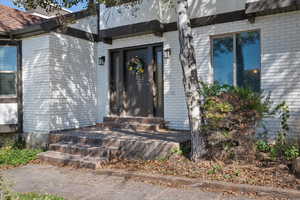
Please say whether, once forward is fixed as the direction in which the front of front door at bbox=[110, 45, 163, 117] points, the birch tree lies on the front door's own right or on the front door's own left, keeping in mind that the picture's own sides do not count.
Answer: on the front door's own left

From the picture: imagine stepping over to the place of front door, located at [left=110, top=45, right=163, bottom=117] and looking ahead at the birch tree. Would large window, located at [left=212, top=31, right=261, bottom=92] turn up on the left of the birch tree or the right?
left

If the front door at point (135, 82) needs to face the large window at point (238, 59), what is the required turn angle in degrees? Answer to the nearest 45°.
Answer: approximately 90° to its left

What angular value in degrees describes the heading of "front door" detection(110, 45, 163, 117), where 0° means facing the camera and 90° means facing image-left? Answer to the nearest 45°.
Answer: approximately 45°

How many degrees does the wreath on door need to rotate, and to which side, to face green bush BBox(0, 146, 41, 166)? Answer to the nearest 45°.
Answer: approximately 45° to its right

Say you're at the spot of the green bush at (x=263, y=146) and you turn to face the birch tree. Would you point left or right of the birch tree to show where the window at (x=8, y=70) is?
right

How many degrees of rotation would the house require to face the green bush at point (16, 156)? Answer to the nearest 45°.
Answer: approximately 45° to its right

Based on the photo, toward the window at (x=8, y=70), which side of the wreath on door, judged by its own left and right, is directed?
right
